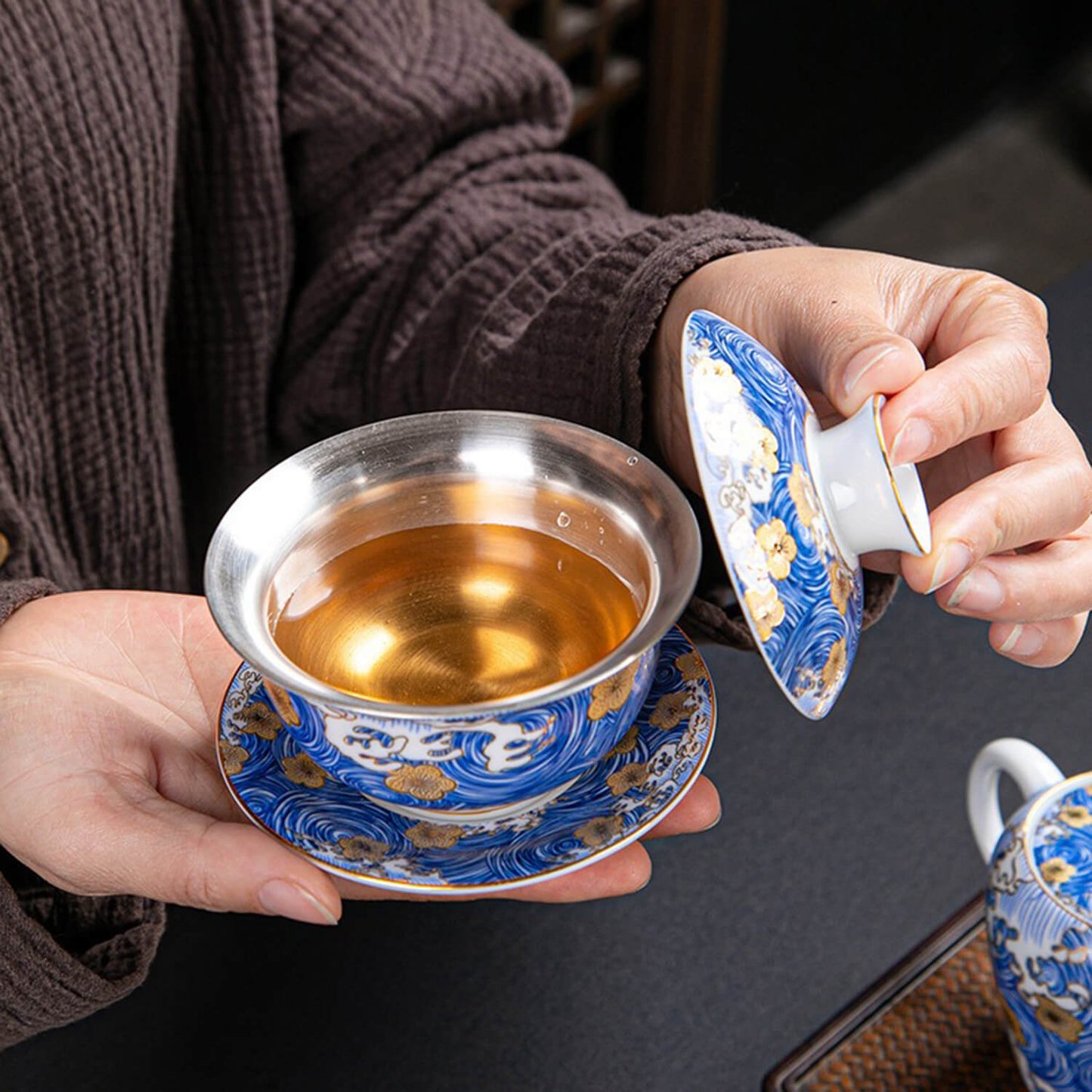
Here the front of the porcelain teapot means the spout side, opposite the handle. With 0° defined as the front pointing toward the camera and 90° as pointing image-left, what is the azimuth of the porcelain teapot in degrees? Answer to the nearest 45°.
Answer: approximately 315°
